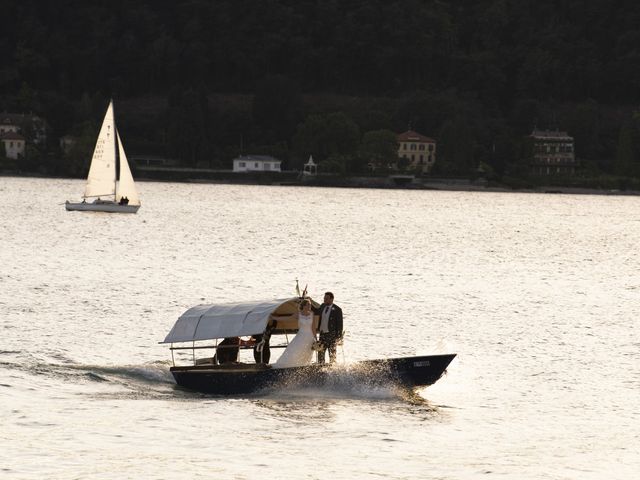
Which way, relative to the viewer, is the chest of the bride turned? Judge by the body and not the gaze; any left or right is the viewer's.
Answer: facing the viewer and to the right of the viewer

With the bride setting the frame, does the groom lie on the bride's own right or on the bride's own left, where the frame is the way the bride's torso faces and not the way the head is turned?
on the bride's own left

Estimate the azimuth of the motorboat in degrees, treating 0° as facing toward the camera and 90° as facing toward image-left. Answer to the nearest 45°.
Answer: approximately 270°
